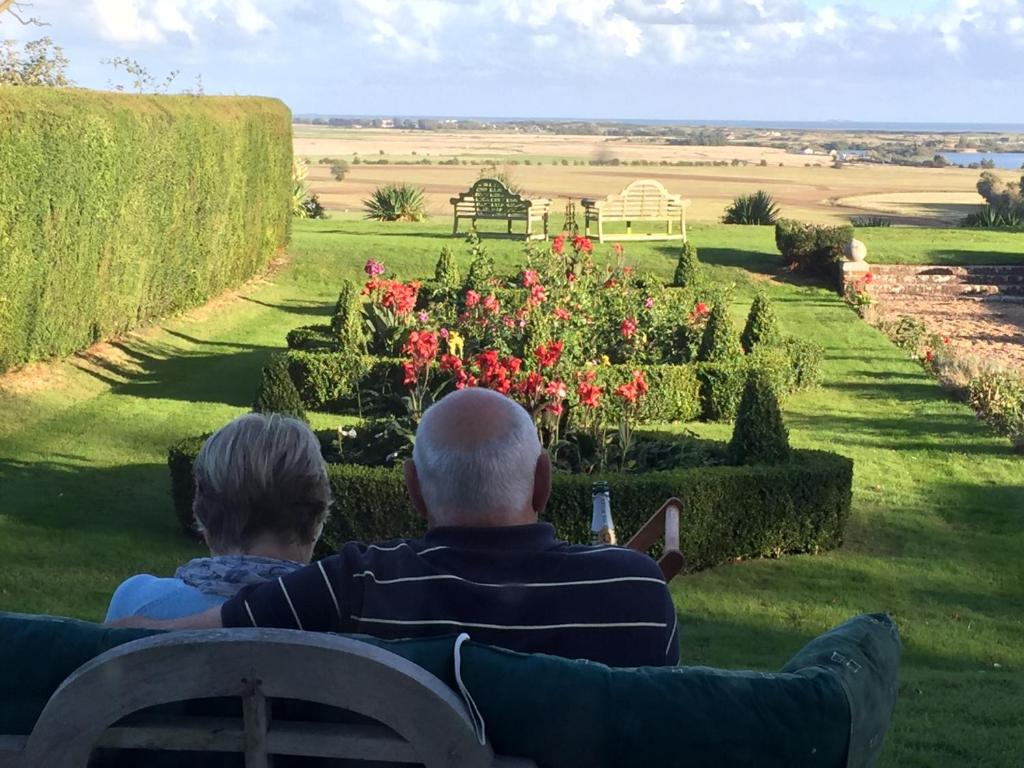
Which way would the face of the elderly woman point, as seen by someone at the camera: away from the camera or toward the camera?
away from the camera

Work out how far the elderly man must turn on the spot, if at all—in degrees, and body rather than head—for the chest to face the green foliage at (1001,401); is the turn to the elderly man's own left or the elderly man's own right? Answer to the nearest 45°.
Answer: approximately 45° to the elderly man's own right

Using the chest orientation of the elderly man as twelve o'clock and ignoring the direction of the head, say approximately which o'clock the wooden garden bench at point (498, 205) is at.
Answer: The wooden garden bench is roughly at 12 o'clock from the elderly man.

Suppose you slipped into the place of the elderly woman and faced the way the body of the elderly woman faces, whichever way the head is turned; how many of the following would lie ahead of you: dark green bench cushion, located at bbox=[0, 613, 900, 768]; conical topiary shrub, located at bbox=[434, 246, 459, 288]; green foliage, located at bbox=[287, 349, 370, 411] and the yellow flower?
3

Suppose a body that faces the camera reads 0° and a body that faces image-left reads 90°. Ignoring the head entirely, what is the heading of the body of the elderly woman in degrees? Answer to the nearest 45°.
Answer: approximately 180°

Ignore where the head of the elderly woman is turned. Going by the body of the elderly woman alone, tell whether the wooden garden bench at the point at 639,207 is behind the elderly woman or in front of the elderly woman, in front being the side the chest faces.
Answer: in front

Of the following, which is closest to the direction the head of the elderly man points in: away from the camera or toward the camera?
away from the camera

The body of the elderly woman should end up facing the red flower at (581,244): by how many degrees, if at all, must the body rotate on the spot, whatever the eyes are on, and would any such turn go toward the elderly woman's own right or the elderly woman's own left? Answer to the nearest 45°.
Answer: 0° — they already face it

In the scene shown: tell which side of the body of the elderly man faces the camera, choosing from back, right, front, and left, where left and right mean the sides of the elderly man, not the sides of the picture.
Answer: back

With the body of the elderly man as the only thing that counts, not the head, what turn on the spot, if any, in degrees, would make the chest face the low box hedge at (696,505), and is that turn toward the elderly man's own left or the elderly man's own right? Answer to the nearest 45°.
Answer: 0° — they already face it

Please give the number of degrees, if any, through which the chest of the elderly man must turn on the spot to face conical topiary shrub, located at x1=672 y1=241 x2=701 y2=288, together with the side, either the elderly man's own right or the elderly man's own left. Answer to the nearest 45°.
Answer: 0° — they already face it
